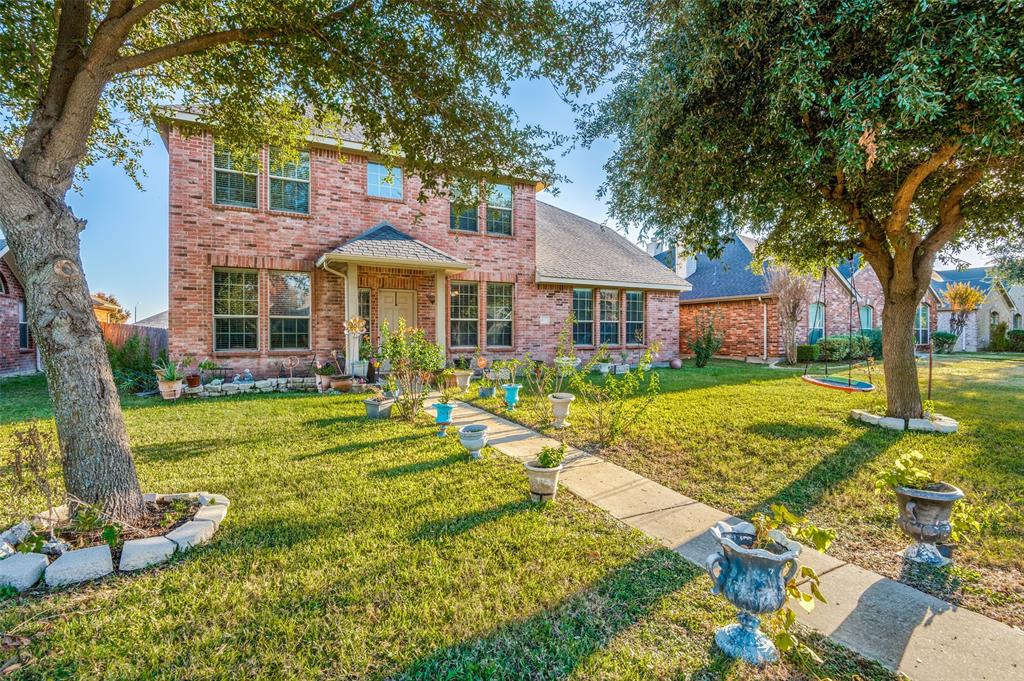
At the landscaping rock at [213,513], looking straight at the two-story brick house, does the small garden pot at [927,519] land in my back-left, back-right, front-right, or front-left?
back-right

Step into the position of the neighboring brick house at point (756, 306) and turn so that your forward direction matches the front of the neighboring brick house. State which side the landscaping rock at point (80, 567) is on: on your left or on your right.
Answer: on your right

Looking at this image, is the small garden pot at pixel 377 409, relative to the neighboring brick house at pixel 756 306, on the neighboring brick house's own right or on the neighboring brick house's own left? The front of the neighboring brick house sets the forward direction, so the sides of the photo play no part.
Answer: on the neighboring brick house's own right

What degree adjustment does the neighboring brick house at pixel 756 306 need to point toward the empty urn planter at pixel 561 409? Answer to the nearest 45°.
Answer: approximately 45° to its right

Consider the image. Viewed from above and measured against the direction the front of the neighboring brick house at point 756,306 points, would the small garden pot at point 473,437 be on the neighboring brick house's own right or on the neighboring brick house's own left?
on the neighboring brick house's own right

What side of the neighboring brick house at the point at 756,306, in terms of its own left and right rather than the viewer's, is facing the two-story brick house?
right

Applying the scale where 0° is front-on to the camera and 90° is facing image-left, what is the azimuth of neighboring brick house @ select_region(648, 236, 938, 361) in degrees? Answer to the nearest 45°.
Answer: approximately 315°

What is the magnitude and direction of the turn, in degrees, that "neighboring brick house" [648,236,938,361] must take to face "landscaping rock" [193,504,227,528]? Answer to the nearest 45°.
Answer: approximately 45° to its right

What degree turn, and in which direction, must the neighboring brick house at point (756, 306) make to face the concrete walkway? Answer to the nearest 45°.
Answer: approximately 45° to its right
